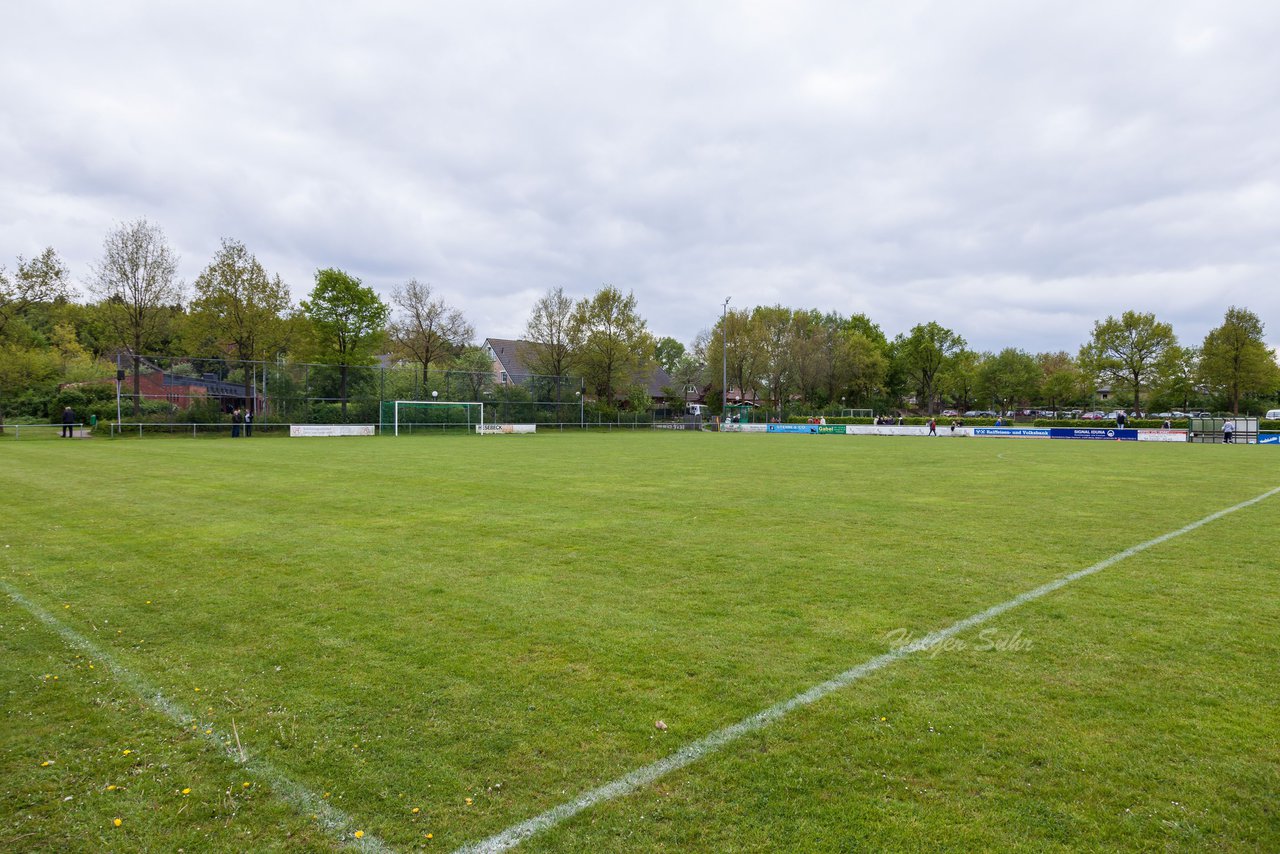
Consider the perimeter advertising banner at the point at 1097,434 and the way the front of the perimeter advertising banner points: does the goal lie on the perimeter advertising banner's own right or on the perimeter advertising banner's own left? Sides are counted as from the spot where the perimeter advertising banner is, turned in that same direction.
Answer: on the perimeter advertising banner's own right

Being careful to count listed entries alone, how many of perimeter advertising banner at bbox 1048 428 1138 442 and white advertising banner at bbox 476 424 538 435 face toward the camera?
2

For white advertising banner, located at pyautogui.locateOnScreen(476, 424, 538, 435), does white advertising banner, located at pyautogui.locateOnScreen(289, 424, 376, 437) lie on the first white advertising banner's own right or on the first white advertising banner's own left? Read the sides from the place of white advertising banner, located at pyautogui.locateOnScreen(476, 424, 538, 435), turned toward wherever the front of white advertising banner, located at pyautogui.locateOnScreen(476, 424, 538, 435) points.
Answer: on the first white advertising banner's own right

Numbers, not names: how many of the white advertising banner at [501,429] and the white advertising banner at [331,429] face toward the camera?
2

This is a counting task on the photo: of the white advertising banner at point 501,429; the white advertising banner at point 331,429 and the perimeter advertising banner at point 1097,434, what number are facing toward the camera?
3

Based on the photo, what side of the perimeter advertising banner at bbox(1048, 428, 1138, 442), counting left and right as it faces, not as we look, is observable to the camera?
front

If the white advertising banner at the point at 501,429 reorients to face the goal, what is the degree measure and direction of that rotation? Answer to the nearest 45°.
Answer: approximately 90° to its right

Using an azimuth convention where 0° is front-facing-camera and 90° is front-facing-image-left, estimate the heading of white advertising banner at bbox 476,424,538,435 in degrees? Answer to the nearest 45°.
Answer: approximately 0°

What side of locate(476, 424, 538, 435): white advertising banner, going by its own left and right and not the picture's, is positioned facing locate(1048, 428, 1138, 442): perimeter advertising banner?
left

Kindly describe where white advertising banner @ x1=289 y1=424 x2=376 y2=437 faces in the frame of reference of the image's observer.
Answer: facing the viewer

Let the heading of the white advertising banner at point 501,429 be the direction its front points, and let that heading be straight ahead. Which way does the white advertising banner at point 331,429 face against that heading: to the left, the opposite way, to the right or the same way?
the same way

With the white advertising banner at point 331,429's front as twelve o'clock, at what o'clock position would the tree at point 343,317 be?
The tree is roughly at 6 o'clock from the white advertising banner.
